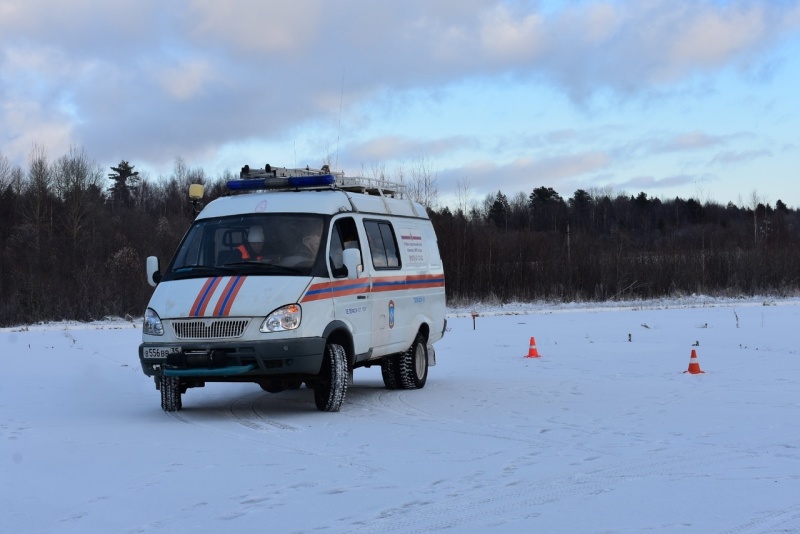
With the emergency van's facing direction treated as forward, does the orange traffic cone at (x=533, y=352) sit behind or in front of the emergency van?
behind

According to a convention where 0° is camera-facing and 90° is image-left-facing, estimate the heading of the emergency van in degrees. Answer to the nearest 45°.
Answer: approximately 45°
